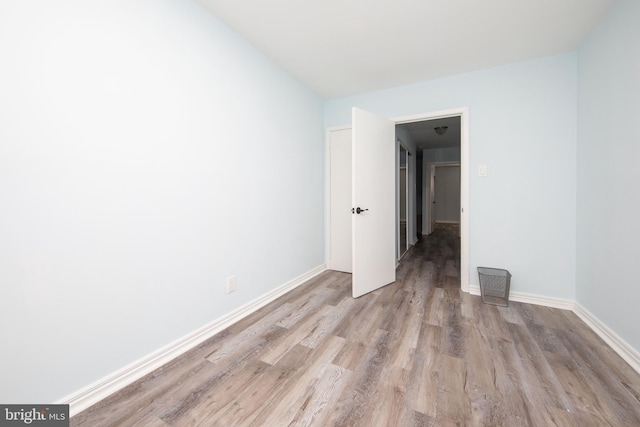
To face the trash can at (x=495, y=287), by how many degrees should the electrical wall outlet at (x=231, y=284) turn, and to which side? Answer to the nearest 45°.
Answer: approximately 45° to its left

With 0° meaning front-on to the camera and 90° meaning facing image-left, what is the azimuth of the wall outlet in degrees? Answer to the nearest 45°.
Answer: approximately 315°
